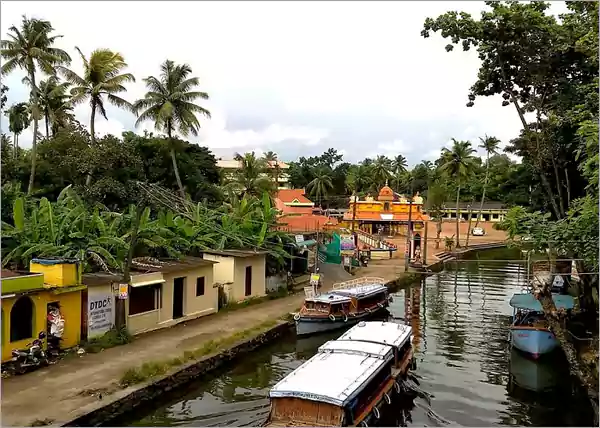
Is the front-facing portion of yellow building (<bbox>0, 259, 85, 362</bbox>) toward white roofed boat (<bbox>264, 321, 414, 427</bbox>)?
yes

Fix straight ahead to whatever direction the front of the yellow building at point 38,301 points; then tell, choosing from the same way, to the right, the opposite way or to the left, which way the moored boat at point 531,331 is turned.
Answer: to the right

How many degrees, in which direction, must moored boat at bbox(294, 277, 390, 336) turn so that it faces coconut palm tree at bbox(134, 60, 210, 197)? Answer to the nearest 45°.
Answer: approximately 90° to its right

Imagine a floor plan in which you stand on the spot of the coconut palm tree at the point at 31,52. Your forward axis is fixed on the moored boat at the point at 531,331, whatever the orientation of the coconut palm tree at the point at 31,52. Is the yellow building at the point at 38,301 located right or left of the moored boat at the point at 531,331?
right

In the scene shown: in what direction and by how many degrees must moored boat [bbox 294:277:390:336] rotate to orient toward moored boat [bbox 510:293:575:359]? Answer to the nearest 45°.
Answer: approximately 90° to its left

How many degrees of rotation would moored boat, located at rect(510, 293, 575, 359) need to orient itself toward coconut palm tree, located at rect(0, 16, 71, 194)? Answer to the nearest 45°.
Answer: approximately 90° to its right

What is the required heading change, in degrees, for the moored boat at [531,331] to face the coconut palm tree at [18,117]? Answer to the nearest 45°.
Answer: approximately 90° to its right

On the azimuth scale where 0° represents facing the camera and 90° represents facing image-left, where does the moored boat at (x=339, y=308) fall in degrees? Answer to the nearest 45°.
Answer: approximately 45°

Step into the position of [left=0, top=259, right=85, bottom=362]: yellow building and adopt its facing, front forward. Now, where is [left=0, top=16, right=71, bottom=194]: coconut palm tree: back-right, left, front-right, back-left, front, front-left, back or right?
back-left

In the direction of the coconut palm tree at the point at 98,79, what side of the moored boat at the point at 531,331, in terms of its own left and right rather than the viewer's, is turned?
right

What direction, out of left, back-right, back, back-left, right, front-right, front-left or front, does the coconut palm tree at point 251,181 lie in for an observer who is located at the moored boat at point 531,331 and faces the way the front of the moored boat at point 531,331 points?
back-right

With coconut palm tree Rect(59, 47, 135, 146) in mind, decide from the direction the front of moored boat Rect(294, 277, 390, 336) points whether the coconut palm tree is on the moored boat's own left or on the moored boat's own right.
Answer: on the moored boat's own right
